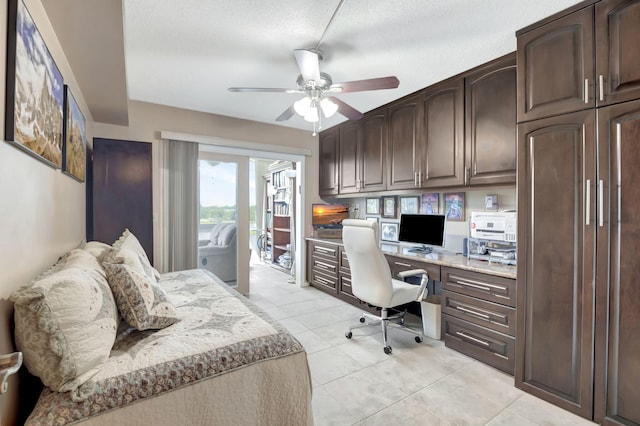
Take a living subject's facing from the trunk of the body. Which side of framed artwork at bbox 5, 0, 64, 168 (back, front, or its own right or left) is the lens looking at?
right

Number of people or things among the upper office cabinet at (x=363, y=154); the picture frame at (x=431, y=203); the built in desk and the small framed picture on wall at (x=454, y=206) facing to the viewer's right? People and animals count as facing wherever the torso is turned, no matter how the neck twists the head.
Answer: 0

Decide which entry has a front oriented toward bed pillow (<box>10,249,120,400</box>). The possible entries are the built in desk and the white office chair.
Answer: the built in desk

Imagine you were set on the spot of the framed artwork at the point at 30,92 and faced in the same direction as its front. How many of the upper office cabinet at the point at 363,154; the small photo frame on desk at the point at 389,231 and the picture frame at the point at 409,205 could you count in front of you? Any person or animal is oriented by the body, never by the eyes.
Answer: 3

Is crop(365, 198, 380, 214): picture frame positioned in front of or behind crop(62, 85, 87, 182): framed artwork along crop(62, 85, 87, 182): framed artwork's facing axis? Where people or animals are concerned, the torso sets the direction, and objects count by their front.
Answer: in front

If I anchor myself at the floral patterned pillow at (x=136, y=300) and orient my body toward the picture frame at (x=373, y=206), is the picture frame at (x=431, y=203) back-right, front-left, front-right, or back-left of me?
front-right

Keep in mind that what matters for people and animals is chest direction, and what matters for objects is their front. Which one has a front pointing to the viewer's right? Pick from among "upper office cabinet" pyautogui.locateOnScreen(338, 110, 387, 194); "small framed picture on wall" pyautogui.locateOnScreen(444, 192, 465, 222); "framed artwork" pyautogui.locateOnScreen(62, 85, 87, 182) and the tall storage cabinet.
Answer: the framed artwork

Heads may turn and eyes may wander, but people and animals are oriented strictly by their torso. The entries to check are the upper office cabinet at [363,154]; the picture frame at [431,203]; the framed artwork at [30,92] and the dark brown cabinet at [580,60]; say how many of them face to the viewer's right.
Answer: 1

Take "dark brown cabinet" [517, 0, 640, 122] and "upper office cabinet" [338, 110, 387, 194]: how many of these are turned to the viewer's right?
0

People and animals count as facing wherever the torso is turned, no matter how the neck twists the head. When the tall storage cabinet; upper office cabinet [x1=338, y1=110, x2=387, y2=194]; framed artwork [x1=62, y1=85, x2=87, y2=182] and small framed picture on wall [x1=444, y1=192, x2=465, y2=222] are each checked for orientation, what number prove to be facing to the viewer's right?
1

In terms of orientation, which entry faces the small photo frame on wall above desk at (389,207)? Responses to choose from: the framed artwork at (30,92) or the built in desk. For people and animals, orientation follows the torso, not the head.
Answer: the framed artwork

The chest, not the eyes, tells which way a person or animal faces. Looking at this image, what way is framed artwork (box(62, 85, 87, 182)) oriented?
to the viewer's right

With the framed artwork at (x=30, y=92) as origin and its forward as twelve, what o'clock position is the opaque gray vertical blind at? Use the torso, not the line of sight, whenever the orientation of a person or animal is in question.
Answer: The opaque gray vertical blind is roughly at 10 o'clock from the framed artwork.

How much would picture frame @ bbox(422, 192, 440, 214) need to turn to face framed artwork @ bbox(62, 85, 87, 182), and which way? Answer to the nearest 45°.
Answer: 0° — it already faces it

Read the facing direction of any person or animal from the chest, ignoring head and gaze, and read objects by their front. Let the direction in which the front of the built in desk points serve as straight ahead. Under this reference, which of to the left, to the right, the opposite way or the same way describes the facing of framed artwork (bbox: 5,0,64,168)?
the opposite way

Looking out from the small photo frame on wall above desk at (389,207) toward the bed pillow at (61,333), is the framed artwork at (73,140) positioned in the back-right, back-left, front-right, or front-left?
front-right

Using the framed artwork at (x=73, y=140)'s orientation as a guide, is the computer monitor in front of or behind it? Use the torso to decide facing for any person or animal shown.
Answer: in front

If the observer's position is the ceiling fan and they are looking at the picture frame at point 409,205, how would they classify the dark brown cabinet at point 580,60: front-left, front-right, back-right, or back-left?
front-right

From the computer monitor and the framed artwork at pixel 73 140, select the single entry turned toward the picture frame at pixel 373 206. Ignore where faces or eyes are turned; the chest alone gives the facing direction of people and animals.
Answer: the framed artwork
